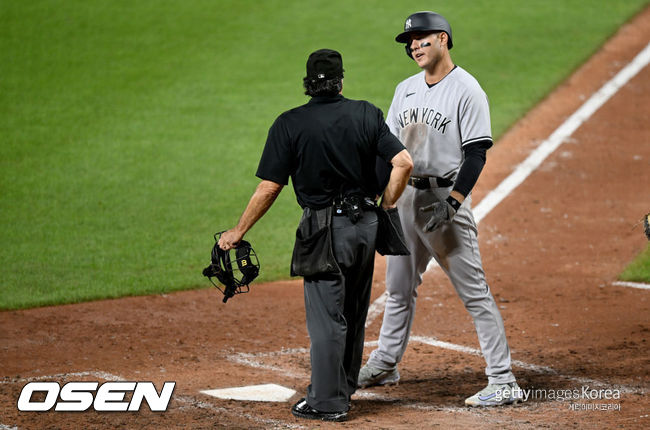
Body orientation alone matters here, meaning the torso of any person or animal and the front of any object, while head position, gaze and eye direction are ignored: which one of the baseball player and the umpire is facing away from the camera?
the umpire

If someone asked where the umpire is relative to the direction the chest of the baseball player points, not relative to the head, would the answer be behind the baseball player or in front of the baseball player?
in front

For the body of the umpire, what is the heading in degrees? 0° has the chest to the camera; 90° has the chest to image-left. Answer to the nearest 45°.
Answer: approximately 180°

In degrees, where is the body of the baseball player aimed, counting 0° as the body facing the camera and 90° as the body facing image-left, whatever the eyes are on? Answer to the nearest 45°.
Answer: approximately 45°

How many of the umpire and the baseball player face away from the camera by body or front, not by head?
1

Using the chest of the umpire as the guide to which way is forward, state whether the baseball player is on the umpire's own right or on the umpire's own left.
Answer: on the umpire's own right
